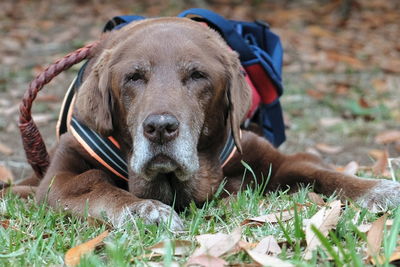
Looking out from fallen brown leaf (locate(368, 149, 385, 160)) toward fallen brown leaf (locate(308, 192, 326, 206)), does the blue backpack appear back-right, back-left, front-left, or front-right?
front-right

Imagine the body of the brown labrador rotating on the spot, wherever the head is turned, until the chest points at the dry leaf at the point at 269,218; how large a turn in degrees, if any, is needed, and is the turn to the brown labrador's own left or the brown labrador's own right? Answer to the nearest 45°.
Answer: approximately 45° to the brown labrador's own left

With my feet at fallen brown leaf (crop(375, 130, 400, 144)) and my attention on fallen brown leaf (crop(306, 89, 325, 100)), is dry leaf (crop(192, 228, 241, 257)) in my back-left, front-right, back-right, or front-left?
back-left

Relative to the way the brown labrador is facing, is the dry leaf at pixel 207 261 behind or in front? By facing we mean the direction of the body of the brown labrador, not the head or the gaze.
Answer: in front

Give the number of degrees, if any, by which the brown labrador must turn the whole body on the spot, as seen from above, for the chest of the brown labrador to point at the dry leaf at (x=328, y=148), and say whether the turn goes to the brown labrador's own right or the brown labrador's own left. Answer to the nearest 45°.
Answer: approximately 135° to the brown labrador's own left

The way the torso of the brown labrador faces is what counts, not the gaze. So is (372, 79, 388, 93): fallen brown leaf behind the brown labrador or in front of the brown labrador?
behind

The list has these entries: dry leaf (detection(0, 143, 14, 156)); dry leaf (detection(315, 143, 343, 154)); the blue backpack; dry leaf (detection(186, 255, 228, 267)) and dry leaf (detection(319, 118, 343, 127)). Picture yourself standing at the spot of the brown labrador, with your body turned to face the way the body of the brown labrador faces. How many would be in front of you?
1

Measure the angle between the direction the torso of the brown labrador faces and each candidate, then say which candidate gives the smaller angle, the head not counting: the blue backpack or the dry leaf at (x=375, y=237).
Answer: the dry leaf

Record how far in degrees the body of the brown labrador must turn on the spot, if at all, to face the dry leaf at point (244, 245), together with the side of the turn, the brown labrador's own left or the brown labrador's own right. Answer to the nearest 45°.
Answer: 0° — it already faces it

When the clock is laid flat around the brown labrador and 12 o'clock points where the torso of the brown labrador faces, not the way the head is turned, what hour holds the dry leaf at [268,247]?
The dry leaf is roughly at 11 o'clock from the brown labrador.

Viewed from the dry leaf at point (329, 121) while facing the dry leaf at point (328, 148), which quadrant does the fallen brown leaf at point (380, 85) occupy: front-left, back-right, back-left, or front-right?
back-left

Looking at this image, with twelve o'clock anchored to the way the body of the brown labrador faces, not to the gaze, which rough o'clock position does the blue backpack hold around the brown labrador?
The blue backpack is roughly at 7 o'clock from the brown labrador.

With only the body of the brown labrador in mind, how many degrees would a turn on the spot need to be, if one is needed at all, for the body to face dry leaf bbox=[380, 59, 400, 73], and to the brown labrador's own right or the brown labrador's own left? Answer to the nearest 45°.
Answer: approximately 135° to the brown labrador's own left

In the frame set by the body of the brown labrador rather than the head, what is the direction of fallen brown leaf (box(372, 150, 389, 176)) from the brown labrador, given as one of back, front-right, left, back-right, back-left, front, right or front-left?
back-left

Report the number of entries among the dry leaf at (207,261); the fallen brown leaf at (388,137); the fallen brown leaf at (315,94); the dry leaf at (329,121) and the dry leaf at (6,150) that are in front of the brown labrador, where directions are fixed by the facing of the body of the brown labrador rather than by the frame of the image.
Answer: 1

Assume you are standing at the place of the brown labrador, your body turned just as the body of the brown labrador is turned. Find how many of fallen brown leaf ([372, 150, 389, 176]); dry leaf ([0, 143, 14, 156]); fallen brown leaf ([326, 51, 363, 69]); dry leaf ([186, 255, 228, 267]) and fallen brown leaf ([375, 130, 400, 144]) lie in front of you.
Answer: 1

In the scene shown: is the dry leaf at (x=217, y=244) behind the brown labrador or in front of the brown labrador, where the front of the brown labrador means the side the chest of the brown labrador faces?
in front

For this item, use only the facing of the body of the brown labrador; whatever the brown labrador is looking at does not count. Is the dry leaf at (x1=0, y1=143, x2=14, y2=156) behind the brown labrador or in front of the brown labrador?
behind

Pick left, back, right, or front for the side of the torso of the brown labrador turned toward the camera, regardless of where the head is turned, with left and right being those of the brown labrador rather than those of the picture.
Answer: front

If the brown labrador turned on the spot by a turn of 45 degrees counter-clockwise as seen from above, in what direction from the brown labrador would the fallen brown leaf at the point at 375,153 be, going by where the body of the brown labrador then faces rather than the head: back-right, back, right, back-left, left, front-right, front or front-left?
left

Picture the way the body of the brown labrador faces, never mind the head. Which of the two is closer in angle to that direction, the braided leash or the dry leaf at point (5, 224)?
the dry leaf

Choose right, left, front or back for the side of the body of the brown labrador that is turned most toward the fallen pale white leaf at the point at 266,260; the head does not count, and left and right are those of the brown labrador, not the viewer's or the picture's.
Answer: front
